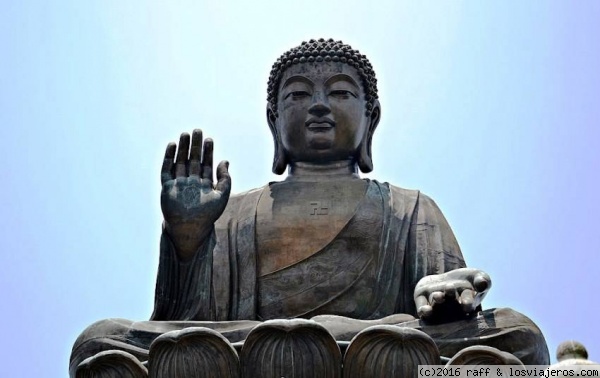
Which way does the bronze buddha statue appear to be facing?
toward the camera
